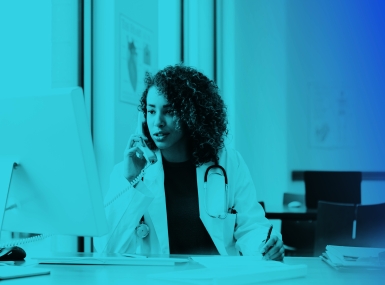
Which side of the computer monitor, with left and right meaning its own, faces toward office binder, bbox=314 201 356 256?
front

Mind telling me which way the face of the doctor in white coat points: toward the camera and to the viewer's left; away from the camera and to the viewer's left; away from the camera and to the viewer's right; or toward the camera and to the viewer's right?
toward the camera and to the viewer's left

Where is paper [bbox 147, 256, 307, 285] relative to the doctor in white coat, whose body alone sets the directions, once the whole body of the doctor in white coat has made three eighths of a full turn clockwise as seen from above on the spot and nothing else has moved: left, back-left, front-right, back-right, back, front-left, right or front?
back-left

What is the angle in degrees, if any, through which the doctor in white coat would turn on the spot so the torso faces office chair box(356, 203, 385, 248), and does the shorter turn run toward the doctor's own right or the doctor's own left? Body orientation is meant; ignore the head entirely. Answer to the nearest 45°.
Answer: approximately 135° to the doctor's own left

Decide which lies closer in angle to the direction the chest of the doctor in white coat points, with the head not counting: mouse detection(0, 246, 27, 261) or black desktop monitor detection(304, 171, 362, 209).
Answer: the mouse

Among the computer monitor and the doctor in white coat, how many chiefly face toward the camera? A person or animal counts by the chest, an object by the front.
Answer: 1

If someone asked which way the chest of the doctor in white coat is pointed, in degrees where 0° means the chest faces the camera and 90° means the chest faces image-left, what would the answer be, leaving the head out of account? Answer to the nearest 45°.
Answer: approximately 0°

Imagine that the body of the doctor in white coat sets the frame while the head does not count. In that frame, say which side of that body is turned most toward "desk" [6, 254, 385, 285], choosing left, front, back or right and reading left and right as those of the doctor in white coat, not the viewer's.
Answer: front

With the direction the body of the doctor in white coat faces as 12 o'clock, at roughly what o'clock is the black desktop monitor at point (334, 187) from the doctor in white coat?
The black desktop monitor is roughly at 7 o'clock from the doctor in white coat.

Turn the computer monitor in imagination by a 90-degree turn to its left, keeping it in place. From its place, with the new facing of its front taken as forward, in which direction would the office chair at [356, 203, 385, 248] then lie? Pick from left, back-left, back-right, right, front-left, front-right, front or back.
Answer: right

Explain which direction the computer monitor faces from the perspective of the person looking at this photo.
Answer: facing away from the viewer and to the right of the viewer

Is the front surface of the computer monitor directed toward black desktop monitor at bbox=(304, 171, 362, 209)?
yes
